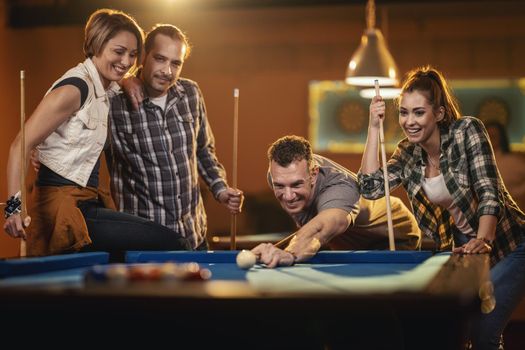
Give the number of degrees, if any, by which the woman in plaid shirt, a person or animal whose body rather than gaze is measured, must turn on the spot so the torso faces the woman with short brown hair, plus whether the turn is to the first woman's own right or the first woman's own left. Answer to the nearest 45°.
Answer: approximately 45° to the first woman's own right

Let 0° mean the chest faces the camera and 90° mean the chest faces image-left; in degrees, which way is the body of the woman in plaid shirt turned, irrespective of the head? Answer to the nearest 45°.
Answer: approximately 45°

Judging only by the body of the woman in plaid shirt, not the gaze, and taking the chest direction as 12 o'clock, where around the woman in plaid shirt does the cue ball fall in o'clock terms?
The cue ball is roughly at 12 o'clock from the woman in plaid shirt.

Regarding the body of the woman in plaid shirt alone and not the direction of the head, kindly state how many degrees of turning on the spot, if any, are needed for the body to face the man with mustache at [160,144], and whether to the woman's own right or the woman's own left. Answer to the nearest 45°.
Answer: approximately 45° to the woman's own right

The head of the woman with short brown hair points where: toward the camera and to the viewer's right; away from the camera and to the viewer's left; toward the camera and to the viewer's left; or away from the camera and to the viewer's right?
toward the camera and to the viewer's right
